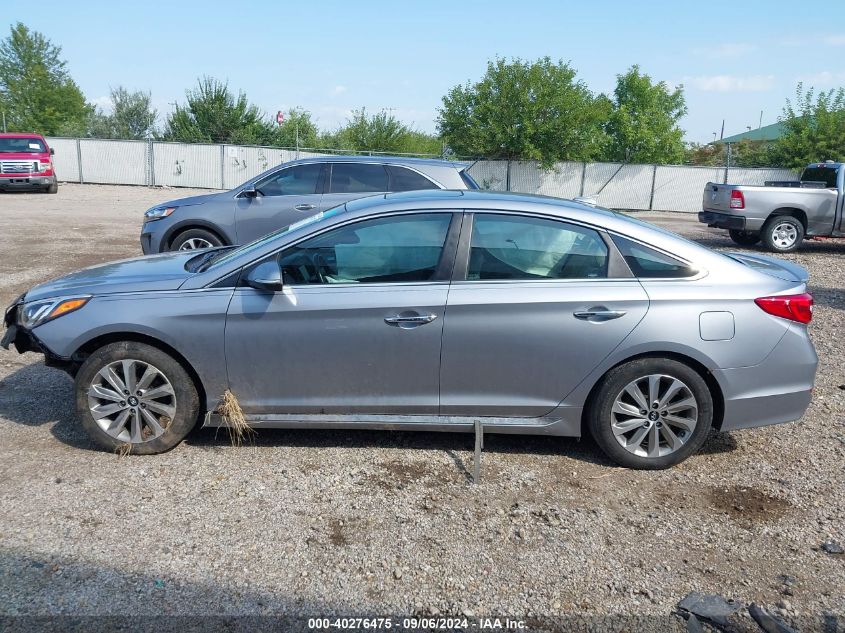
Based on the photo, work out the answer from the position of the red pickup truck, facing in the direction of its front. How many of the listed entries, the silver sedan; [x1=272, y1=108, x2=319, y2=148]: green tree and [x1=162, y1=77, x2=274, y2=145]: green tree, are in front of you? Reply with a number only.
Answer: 1

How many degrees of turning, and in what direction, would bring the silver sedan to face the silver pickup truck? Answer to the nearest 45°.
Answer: approximately 135° to its right

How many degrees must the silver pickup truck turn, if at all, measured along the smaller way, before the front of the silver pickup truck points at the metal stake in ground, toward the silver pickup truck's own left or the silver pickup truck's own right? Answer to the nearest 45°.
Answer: approximately 135° to the silver pickup truck's own right

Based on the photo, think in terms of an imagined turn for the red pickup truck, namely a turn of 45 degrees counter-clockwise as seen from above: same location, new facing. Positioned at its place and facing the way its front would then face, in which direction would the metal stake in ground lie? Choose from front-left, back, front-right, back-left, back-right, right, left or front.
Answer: front-right

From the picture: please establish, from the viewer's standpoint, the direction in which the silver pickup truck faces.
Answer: facing away from the viewer and to the right of the viewer

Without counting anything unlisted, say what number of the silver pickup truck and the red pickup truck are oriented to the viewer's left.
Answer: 0

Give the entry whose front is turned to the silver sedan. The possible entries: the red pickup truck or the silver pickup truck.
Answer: the red pickup truck

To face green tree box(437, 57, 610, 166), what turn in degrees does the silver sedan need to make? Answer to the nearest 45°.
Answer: approximately 90° to its right

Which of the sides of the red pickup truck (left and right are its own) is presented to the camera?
front

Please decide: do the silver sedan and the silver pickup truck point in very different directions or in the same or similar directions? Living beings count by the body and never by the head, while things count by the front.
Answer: very different directions

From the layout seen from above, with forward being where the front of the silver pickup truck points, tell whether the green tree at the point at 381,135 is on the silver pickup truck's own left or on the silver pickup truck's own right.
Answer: on the silver pickup truck's own left

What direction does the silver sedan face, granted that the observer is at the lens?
facing to the left of the viewer

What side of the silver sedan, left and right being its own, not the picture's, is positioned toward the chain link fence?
right

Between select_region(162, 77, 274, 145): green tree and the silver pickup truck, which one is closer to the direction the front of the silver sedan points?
the green tree

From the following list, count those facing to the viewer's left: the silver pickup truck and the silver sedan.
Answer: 1

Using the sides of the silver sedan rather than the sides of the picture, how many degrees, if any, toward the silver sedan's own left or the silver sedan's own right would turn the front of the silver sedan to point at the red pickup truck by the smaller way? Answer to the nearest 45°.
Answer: approximately 45° to the silver sedan's own right

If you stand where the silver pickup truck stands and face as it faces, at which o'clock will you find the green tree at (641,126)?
The green tree is roughly at 10 o'clock from the silver pickup truck.

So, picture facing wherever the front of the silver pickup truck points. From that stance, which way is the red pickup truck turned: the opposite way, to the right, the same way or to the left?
to the right

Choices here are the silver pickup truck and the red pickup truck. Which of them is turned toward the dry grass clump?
the red pickup truck

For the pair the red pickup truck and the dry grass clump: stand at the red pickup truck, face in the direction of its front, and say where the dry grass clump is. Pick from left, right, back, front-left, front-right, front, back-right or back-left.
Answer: front

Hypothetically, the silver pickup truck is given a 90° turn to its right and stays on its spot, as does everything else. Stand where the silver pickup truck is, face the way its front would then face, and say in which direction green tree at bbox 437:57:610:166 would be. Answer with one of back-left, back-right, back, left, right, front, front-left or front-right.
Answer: back

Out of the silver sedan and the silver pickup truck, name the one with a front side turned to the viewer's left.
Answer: the silver sedan
